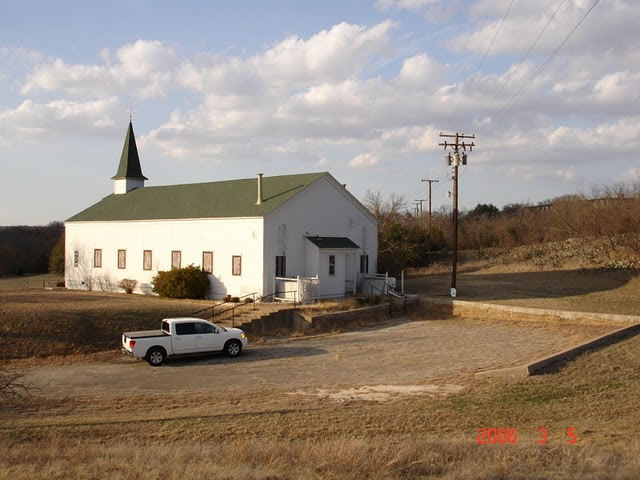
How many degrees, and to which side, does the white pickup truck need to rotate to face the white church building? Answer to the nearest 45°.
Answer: approximately 45° to its left

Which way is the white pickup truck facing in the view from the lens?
facing away from the viewer and to the right of the viewer

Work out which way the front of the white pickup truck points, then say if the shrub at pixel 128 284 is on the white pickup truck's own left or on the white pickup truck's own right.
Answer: on the white pickup truck's own left
